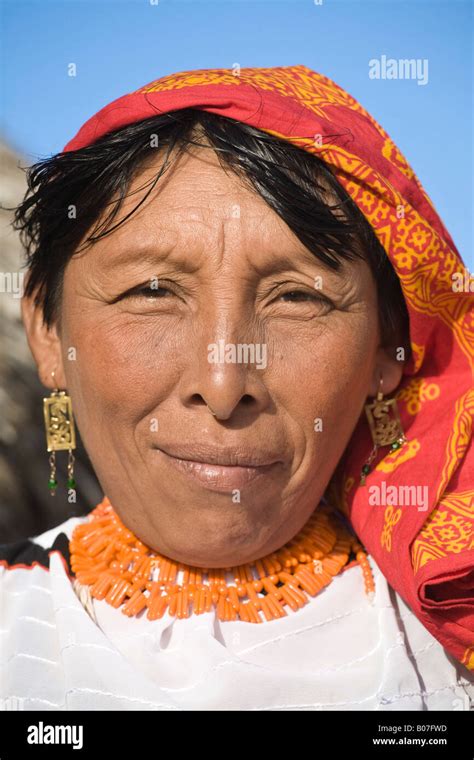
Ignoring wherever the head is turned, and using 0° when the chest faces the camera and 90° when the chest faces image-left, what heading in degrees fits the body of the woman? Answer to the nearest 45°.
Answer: approximately 0°
